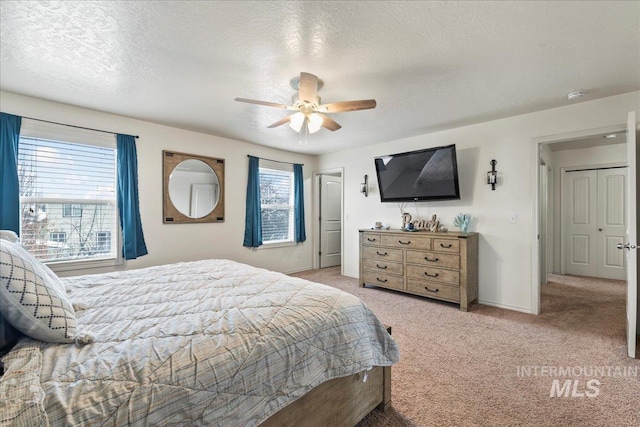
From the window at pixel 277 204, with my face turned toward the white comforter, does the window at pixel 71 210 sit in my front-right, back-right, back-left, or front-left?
front-right

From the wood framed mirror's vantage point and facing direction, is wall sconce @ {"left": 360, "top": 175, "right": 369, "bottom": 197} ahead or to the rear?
ahead

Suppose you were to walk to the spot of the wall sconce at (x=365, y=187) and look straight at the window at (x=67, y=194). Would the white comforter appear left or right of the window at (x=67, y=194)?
left

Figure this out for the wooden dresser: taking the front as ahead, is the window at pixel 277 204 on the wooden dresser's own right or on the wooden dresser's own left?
on the wooden dresser's own right

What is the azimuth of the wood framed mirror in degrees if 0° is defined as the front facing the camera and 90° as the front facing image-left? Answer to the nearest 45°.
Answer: approximately 315°

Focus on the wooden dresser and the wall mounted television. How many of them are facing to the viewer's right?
0

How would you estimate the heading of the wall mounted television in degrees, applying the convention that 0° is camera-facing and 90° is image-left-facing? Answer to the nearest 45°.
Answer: approximately 45°

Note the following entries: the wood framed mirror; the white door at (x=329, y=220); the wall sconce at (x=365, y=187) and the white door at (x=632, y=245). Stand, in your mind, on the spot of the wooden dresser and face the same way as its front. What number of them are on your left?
1

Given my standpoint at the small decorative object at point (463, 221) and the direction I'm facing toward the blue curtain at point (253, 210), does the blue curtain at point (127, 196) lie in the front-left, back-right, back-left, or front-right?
front-left

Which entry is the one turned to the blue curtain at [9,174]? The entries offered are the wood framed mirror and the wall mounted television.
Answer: the wall mounted television

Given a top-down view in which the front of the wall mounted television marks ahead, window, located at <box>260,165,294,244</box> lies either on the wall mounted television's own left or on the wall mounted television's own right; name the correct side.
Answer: on the wall mounted television's own right

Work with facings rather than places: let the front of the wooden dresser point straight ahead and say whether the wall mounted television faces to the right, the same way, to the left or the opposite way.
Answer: the same way

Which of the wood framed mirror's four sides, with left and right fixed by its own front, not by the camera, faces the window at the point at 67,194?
right

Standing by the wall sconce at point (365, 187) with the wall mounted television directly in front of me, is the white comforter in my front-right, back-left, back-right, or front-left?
front-right

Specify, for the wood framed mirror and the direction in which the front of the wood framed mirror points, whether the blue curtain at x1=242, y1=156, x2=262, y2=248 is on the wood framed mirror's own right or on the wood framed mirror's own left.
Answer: on the wood framed mirror's own left

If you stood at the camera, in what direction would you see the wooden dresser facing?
facing the viewer and to the left of the viewer

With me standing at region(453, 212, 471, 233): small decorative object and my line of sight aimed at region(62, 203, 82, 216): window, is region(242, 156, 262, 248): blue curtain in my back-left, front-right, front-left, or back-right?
front-right

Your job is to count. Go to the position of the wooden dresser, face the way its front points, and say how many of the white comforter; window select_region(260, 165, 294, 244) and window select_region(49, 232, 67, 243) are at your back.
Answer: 0

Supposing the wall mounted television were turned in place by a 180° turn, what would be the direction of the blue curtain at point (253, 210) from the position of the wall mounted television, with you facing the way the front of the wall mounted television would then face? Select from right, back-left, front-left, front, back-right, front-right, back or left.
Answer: back-left
